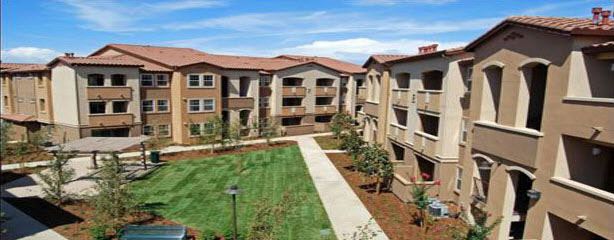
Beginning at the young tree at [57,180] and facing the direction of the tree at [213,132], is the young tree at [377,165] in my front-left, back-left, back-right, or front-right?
front-right

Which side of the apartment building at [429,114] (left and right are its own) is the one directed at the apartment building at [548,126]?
left

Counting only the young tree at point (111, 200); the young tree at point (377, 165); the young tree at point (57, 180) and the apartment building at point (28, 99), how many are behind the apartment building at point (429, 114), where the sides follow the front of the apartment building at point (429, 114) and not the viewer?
0

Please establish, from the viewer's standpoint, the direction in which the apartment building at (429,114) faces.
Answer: facing the viewer and to the left of the viewer

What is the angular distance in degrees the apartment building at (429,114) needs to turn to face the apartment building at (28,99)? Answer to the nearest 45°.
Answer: approximately 45° to its right

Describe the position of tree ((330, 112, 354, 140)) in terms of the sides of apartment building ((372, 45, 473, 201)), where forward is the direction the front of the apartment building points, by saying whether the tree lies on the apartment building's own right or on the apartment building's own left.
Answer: on the apartment building's own right

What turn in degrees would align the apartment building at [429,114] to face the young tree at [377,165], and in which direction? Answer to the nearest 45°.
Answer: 0° — it already faces it

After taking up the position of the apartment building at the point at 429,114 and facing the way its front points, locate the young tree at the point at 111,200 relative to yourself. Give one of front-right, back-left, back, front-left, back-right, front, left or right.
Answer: front

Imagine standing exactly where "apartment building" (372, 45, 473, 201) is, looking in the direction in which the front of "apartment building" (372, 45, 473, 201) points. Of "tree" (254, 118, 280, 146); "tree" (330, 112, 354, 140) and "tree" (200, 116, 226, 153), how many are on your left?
0

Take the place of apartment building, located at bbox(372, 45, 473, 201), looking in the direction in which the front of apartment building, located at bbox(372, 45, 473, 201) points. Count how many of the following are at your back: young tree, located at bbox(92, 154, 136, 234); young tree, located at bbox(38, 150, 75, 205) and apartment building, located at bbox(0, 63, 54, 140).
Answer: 0

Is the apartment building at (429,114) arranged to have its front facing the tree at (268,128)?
no

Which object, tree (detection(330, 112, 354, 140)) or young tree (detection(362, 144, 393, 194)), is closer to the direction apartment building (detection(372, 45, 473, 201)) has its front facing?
the young tree

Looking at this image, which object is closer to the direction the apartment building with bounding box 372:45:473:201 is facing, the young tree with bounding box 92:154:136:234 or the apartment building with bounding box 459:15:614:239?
the young tree

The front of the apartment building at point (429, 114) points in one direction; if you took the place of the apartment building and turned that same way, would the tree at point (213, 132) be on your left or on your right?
on your right
